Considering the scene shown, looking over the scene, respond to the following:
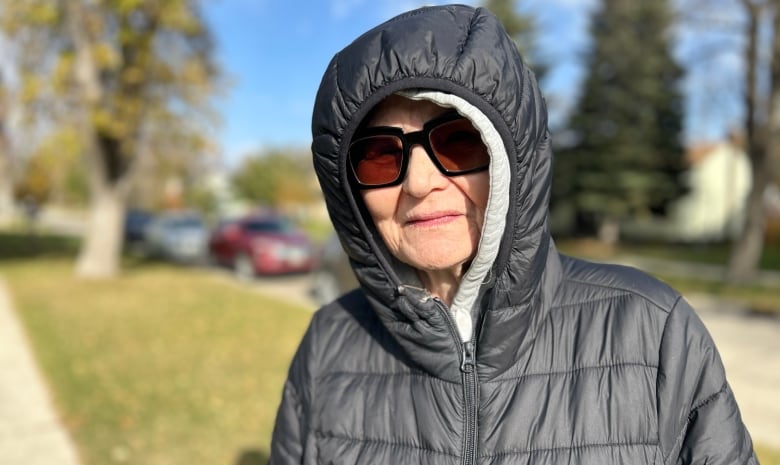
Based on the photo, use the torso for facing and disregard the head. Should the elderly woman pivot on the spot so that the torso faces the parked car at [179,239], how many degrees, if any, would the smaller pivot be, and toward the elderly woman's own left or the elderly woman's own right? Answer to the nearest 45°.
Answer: approximately 135° to the elderly woman's own right

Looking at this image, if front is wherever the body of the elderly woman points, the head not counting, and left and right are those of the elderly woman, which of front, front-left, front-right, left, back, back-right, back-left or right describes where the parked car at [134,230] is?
back-right

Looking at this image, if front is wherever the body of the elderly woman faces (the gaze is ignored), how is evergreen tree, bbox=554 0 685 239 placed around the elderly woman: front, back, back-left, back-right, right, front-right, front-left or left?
back

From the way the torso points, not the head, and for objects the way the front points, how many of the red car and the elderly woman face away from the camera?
0

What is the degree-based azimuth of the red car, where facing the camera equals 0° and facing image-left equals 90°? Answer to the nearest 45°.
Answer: approximately 315°

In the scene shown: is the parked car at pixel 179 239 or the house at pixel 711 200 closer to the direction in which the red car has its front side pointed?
the house

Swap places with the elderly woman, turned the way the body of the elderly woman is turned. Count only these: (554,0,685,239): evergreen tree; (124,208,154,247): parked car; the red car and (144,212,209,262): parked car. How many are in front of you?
0

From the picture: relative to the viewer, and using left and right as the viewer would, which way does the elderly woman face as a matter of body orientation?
facing the viewer

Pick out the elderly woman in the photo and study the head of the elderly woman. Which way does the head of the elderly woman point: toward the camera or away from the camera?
toward the camera

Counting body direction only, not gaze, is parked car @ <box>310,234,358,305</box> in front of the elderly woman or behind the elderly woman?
behind

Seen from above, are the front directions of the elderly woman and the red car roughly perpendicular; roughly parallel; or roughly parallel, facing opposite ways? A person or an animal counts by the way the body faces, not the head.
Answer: roughly perpendicular

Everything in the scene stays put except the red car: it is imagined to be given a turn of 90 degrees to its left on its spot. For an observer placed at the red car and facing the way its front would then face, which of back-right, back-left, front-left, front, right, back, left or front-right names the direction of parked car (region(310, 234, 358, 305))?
back-right

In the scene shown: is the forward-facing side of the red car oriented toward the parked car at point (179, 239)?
no

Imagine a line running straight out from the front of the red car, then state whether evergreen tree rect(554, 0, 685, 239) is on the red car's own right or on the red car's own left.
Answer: on the red car's own left
